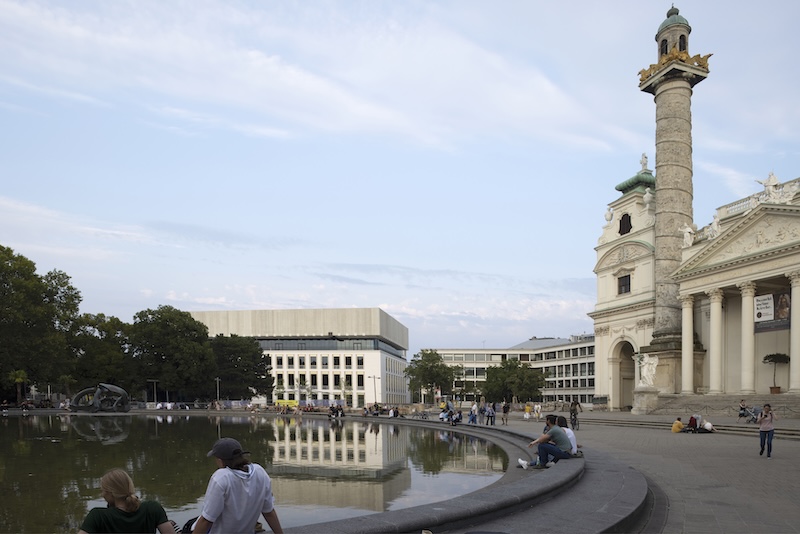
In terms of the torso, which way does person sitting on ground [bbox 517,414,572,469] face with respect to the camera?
to the viewer's left

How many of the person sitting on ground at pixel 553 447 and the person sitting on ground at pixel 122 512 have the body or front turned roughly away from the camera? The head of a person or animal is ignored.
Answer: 1

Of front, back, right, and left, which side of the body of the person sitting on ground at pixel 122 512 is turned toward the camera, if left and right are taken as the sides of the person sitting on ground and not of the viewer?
back

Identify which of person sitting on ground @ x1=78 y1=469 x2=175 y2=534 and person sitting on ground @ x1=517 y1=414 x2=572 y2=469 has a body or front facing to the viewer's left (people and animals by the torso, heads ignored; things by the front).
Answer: person sitting on ground @ x1=517 y1=414 x2=572 y2=469
